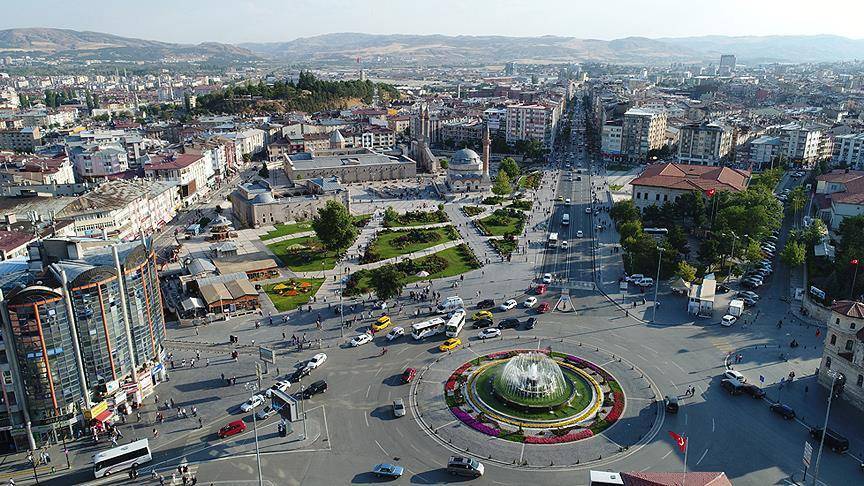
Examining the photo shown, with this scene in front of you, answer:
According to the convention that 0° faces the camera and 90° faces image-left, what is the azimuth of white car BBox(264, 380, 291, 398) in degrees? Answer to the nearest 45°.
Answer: approximately 45°

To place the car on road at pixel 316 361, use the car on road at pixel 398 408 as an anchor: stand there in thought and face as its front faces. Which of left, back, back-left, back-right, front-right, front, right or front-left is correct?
back-right
